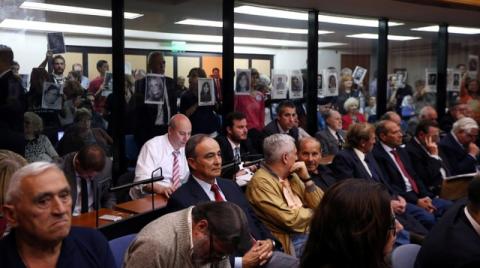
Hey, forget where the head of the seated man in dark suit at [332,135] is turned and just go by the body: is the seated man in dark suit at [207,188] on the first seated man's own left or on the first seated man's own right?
on the first seated man's own right

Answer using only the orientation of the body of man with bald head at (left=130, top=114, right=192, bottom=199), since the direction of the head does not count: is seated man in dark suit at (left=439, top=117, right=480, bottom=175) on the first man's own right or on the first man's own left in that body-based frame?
on the first man's own left

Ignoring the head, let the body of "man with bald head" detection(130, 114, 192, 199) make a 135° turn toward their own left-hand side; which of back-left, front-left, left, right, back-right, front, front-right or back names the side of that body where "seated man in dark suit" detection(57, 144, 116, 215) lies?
back-left

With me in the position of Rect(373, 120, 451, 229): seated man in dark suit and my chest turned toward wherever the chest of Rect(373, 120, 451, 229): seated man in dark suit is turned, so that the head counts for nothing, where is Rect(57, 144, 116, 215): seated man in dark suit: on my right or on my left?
on my right

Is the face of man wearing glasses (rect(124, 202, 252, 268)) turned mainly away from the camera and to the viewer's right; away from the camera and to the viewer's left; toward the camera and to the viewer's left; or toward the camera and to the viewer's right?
toward the camera and to the viewer's right

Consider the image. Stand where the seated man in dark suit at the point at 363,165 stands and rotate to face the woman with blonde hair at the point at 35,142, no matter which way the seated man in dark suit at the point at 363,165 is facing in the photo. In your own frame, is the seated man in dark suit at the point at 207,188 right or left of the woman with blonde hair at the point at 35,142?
left

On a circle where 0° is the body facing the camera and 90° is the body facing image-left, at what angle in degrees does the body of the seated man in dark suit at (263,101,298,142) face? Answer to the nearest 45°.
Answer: approximately 315°

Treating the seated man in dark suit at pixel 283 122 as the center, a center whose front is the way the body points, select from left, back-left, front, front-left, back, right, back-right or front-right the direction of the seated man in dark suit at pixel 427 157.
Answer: front-left

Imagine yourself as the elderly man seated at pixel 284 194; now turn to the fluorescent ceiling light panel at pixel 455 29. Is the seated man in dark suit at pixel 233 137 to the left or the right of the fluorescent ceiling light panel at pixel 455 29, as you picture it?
left
